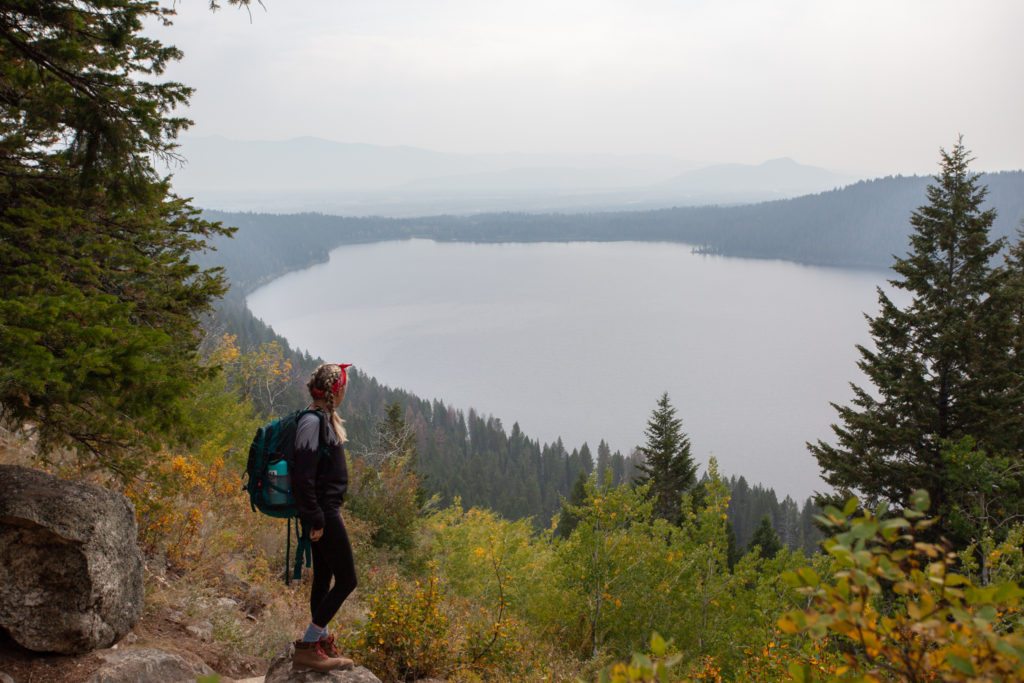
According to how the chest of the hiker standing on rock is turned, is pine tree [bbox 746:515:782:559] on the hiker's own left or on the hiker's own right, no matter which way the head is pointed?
on the hiker's own left

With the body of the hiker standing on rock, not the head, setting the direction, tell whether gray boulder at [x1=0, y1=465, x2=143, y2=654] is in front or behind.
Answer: behind

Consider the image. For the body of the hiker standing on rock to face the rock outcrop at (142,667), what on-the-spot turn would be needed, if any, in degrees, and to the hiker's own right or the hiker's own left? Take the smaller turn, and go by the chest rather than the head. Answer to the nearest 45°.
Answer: approximately 180°

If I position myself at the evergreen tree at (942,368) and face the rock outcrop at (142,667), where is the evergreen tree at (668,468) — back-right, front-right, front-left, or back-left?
back-right

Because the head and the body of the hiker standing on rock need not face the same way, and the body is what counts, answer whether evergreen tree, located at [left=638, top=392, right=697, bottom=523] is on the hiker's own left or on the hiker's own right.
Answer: on the hiker's own left

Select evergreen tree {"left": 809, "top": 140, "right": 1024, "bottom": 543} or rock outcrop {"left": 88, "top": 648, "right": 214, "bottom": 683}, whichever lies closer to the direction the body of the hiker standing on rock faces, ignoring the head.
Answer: the evergreen tree

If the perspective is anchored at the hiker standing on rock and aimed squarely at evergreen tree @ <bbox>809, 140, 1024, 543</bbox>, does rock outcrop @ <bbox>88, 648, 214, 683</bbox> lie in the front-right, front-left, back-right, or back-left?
back-left

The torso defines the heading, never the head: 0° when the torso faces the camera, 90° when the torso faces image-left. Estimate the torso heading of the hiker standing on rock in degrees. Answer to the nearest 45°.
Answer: approximately 270°
